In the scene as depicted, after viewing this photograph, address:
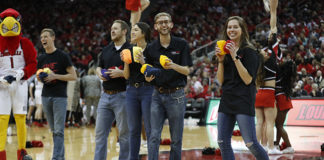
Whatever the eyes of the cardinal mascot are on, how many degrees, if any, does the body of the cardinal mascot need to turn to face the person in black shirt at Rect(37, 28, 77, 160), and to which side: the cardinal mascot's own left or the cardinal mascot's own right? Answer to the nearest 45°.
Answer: approximately 90° to the cardinal mascot's own left

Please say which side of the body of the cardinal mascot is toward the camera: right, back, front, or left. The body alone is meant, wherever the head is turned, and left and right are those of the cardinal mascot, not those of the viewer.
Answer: front

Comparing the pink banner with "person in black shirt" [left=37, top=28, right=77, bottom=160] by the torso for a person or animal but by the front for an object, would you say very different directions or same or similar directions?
same or similar directions

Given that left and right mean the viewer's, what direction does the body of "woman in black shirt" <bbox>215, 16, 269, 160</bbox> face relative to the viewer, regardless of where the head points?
facing the viewer and to the left of the viewer

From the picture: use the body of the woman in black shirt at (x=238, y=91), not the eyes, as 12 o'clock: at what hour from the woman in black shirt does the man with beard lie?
The man with beard is roughly at 2 o'clock from the woman in black shirt.

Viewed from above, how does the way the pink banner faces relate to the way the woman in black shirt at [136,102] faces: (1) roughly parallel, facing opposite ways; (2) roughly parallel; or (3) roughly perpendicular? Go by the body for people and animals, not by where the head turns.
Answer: roughly parallel

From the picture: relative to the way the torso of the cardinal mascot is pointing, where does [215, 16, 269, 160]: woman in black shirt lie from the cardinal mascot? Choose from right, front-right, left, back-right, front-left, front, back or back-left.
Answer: front-left

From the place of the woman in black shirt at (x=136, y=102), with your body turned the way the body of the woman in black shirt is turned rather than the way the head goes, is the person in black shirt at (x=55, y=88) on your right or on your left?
on your right

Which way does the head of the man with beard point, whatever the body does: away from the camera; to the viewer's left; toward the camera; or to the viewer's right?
toward the camera

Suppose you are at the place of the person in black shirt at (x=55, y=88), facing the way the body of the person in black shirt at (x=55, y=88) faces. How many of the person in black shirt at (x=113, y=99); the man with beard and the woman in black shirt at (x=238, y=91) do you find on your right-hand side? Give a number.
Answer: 0

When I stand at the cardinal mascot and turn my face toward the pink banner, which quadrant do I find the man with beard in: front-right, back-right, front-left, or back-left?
front-right

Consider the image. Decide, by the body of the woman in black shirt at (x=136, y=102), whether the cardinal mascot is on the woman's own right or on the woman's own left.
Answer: on the woman's own right

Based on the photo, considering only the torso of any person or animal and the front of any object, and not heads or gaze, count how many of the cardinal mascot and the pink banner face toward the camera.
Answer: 2

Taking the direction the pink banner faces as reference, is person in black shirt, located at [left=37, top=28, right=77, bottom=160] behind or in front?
in front

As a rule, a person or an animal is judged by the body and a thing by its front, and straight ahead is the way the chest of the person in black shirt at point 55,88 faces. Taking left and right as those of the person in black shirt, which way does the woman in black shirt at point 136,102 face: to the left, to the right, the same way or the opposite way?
the same way

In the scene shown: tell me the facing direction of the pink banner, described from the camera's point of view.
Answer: facing the viewer

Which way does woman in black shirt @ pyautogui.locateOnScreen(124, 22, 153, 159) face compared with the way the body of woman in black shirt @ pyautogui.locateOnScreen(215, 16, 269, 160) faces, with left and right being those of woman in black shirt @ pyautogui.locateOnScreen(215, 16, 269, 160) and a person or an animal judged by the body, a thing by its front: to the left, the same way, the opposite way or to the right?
the same way
